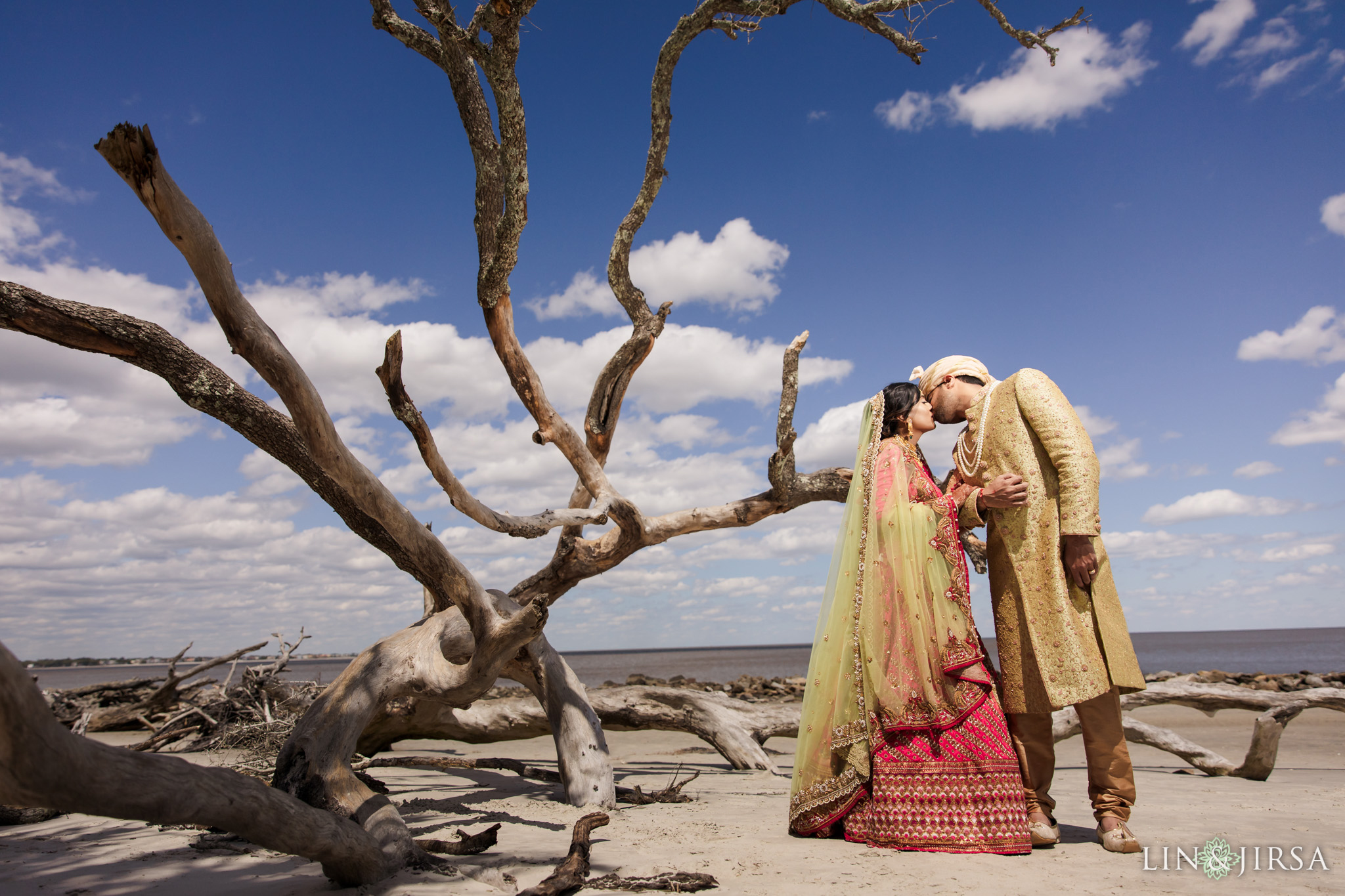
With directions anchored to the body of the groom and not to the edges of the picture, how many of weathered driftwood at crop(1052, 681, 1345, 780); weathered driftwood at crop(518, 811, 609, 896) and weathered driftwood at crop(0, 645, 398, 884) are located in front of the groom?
2

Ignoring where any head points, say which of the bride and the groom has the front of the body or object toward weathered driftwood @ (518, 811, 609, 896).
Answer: the groom

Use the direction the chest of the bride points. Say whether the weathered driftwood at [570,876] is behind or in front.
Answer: behind

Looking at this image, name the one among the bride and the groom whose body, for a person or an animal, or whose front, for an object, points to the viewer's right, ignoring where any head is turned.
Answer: the bride

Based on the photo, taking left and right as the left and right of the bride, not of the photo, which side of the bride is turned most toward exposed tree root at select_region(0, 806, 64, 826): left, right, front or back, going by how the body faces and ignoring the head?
back

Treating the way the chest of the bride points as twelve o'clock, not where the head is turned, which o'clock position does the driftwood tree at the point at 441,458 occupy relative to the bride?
The driftwood tree is roughly at 6 o'clock from the bride.

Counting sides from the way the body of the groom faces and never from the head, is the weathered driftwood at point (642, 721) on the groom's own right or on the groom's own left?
on the groom's own right

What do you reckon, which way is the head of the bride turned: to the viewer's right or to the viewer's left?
to the viewer's right

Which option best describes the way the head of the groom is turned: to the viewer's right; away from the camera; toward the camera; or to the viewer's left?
to the viewer's left

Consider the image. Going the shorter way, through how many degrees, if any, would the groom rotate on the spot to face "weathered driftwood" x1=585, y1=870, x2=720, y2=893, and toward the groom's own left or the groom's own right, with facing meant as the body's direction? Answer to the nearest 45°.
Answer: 0° — they already face it

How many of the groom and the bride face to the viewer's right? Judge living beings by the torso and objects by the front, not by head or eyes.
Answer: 1

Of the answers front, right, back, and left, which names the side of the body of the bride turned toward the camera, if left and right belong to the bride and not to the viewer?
right

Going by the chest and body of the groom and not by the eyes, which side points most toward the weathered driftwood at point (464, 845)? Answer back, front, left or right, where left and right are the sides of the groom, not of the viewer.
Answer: front

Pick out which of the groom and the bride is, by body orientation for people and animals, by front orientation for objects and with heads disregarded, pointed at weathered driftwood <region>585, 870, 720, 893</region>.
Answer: the groom

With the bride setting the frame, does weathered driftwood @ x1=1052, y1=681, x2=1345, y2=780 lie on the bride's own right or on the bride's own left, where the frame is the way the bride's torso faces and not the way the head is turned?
on the bride's own left

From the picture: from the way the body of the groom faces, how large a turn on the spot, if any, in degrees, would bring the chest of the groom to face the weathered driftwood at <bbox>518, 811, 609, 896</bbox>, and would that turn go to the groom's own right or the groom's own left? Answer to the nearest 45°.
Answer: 0° — they already face it

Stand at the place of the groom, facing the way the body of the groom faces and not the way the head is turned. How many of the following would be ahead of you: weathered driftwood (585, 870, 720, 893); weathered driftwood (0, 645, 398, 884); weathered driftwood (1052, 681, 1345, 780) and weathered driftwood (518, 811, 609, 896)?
3

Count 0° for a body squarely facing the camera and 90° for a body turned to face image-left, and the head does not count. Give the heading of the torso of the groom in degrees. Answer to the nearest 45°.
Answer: approximately 45°
